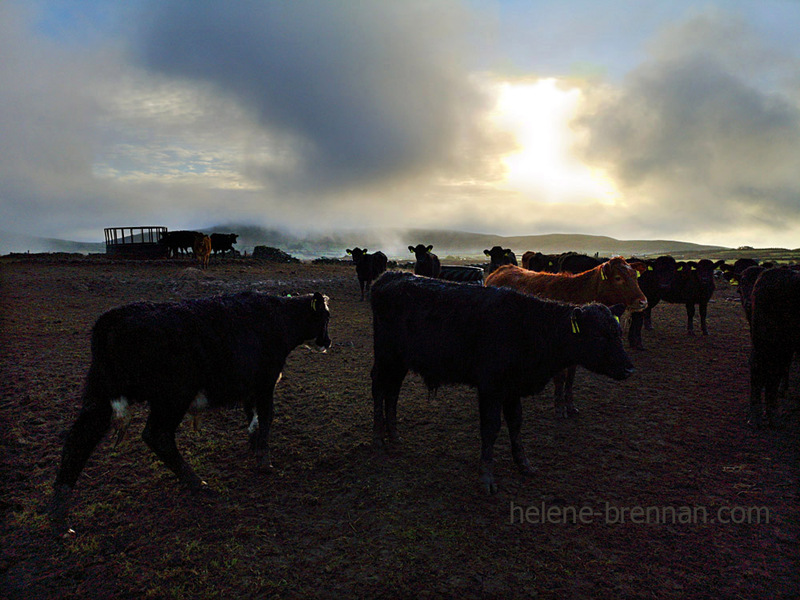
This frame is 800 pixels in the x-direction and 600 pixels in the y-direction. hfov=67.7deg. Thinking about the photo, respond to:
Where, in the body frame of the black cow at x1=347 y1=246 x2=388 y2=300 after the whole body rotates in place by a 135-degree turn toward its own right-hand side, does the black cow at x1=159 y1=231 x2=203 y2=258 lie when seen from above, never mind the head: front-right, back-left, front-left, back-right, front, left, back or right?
front-left

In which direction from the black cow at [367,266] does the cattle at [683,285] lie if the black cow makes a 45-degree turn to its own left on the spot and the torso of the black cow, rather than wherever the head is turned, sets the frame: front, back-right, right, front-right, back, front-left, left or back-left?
front-left

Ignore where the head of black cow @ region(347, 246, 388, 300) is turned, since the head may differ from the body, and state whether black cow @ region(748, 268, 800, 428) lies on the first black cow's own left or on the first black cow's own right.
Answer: on the first black cow's own left

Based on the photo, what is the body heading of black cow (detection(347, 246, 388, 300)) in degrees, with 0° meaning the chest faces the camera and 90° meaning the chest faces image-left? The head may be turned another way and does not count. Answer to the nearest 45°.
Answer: approximately 45°

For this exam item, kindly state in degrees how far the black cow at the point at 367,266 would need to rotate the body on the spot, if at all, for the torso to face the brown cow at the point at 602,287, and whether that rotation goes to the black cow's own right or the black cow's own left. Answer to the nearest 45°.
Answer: approximately 45° to the black cow's own left

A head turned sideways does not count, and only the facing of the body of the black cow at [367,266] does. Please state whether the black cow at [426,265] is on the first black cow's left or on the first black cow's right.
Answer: on the first black cow's left
